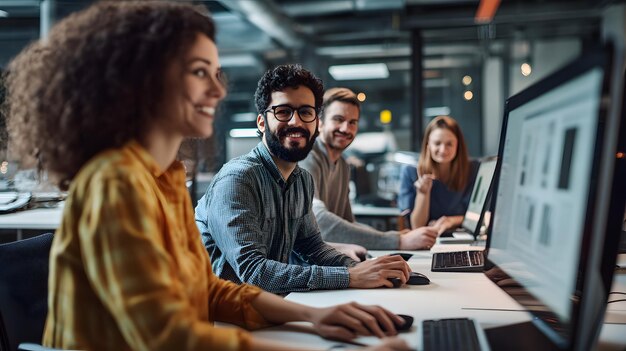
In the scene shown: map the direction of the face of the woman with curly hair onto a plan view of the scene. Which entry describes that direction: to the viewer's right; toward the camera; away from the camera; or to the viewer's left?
to the viewer's right

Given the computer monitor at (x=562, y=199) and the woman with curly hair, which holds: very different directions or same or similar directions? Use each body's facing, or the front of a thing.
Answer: very different directions

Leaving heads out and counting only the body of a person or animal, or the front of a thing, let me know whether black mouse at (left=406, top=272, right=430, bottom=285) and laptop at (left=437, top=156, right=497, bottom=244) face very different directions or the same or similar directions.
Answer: very different directions

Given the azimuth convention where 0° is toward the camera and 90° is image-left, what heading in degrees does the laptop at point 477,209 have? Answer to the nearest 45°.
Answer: approximately 90°

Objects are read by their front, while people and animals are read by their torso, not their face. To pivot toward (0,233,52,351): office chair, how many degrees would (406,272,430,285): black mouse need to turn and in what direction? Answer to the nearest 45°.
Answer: approximately 135° to its right

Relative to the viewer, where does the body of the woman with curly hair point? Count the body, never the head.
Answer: to the viewer's right

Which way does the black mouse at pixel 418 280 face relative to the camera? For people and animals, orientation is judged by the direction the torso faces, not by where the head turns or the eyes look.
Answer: to the viewer's right

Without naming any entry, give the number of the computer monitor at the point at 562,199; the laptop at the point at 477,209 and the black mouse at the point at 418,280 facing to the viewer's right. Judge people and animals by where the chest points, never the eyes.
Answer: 1

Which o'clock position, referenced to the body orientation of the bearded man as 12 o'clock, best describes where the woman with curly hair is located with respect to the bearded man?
The woman with curly hair is roughly at 2 o'clock from the bearded man.

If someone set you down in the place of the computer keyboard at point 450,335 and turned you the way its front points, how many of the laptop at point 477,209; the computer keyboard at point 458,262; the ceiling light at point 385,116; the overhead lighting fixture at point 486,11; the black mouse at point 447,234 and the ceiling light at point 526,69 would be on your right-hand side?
6

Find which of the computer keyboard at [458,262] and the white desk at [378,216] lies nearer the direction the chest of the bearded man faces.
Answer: the computer keyboard

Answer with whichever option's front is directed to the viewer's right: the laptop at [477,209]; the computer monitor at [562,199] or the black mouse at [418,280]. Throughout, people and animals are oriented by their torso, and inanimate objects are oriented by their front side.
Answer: the black mouse

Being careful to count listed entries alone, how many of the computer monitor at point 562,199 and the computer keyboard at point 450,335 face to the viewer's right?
0

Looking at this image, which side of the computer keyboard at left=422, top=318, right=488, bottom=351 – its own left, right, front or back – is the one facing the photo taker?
left
